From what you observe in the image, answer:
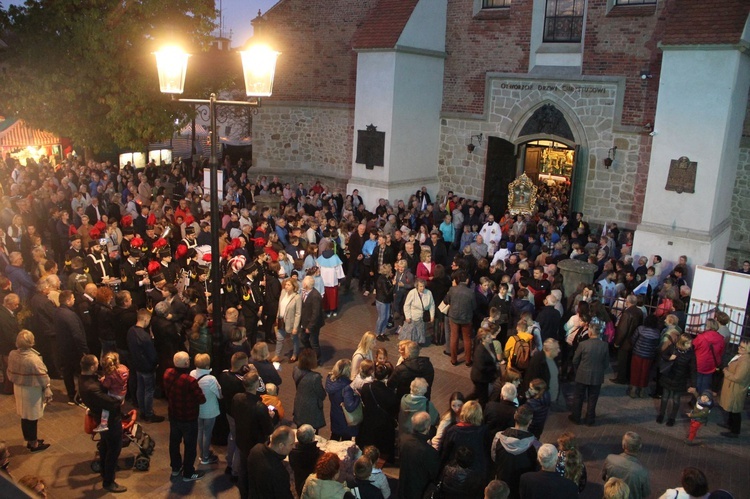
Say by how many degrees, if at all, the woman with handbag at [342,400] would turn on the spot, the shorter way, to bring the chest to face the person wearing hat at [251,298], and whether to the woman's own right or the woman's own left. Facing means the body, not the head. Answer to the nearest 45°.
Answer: approximately 90° to the woman's own left

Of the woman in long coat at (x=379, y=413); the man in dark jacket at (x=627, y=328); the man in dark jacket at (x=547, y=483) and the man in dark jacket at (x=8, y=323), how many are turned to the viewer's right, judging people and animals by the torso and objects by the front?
1

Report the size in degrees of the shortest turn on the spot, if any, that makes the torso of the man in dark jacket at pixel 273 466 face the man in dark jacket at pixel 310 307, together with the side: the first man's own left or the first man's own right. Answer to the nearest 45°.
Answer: approximately 45° to the first man's own left

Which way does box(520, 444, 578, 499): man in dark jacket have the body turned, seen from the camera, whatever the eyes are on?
away from the camera

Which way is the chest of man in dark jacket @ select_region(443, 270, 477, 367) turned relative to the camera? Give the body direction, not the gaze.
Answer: away from the camera

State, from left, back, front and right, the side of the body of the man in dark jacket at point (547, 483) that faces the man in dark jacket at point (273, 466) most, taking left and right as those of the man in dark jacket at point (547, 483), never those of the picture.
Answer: left

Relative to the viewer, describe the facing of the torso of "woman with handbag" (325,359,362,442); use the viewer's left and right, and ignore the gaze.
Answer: facing away from the viewer and to the right of the viewer

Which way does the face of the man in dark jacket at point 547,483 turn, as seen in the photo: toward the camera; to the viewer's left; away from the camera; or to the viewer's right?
away from the camera

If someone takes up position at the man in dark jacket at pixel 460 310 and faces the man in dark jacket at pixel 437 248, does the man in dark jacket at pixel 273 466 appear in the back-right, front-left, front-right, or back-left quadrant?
back-left

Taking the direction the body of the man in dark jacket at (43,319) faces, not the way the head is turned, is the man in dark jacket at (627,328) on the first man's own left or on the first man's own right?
on the first man's own right

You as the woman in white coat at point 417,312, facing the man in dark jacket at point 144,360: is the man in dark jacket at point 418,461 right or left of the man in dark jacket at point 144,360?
left

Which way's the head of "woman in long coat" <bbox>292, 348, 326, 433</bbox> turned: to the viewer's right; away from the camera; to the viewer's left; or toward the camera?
away from the camera

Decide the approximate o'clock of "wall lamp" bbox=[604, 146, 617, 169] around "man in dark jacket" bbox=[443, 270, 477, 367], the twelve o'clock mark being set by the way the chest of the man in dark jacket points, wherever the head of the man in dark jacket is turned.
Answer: The wall lamp is roughly at 1 o'clock from the man in dark jacket.

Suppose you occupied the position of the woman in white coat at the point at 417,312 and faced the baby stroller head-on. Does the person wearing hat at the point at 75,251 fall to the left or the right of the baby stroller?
right

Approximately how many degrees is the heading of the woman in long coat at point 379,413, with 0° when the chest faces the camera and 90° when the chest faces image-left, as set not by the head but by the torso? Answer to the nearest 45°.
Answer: approximately 180°
